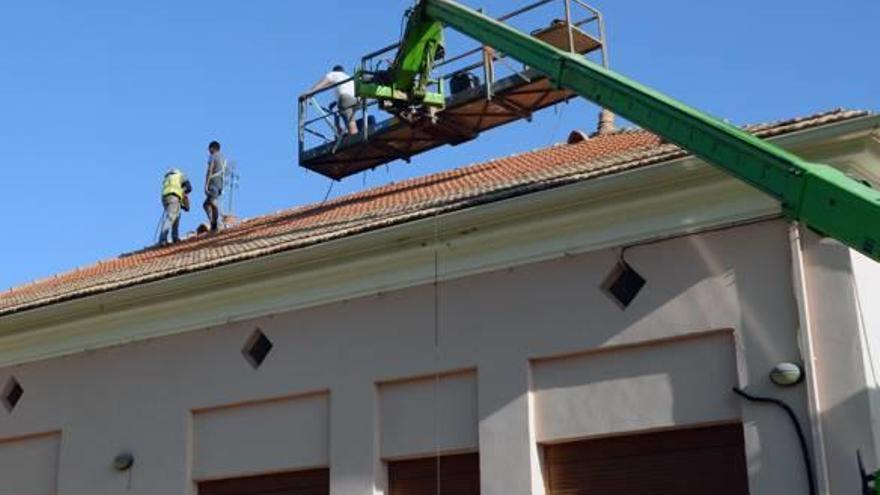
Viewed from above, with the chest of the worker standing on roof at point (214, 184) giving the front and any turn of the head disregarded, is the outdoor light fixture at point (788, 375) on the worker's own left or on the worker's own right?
on the worker's own left

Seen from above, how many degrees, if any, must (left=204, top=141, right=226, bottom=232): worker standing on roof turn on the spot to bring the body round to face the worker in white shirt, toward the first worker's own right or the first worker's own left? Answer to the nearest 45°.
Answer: approximately 135° to the first worker's own left

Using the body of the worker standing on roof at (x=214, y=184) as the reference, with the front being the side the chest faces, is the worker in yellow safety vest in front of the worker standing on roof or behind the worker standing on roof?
in front
